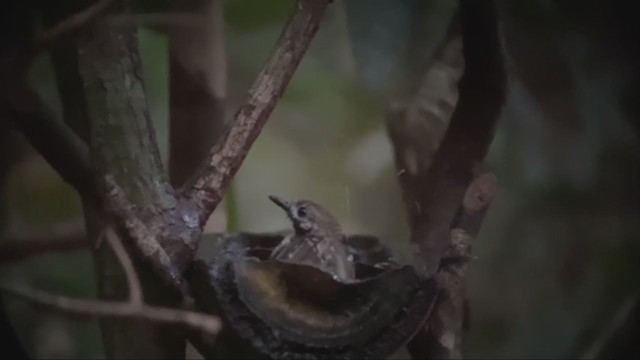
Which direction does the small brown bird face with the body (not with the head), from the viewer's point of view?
to the viewer's left
